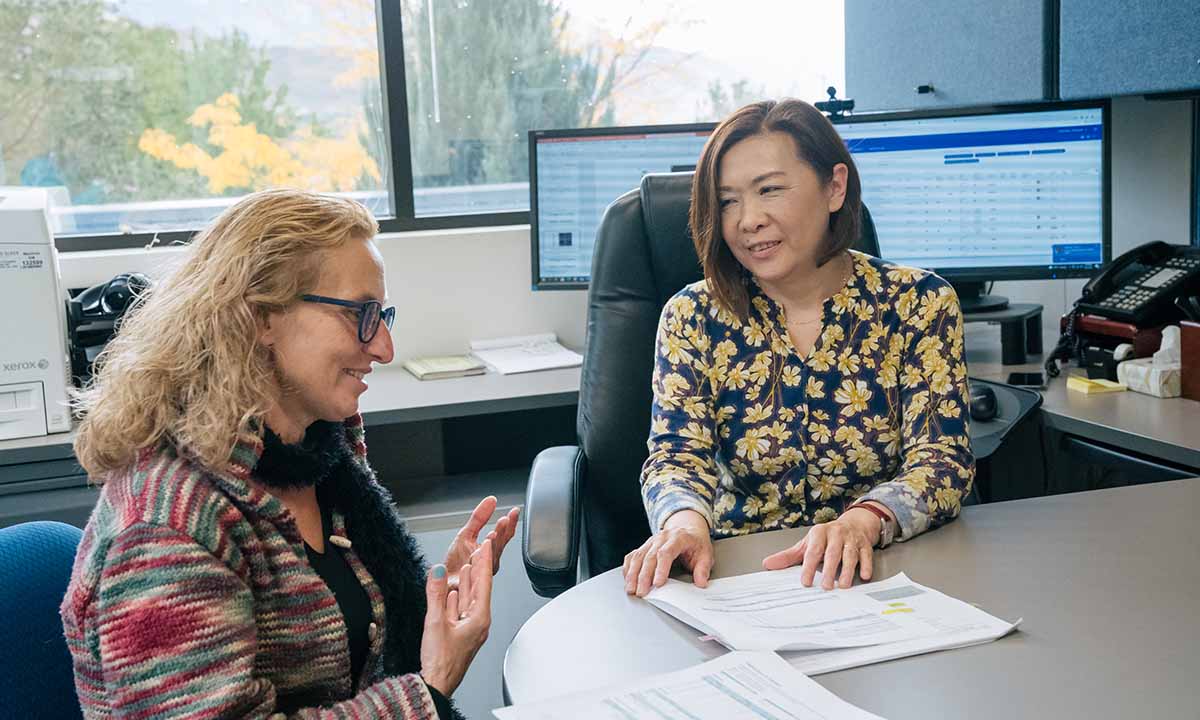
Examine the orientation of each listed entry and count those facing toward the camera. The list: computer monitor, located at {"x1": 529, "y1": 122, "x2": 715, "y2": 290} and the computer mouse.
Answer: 1

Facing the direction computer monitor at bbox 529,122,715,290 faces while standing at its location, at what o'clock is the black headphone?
The black headphone is roughly at 2 o'clock from the computer monitor.

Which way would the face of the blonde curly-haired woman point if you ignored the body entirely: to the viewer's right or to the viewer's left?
to the viewer's right

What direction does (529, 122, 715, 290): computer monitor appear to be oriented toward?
toward the camera

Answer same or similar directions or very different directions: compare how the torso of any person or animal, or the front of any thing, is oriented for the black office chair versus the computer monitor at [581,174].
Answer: same or similar directions

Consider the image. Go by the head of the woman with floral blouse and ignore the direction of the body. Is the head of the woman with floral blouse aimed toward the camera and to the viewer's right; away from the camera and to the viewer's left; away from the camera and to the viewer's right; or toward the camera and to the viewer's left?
toward the camera and to the viewer's left

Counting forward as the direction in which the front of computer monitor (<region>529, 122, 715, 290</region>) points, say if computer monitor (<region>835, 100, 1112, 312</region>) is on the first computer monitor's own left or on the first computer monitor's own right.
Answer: on the first computer monitor's own left

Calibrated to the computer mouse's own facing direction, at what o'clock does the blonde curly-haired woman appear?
The blonde curly-haired woman is roughly at 7 o'clock from the computer mouse.

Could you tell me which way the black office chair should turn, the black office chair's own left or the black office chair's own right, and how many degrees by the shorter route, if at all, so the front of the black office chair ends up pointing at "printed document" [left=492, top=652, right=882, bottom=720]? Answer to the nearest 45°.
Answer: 0° — it already faces it

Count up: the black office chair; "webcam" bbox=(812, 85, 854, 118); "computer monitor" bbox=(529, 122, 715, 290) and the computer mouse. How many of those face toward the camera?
3

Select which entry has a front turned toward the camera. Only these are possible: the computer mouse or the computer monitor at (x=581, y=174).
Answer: the computer monitor

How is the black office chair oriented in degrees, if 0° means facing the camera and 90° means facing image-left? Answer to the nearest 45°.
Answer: approximately 0°

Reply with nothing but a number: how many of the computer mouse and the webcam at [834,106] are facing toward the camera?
1

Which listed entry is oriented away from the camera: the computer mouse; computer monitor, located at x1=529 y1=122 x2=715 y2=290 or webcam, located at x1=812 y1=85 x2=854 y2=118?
the computer mouse

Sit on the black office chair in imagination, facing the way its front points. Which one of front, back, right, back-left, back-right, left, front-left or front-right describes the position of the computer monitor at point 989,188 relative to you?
back-left

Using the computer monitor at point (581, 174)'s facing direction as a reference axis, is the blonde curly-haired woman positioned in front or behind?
in front
